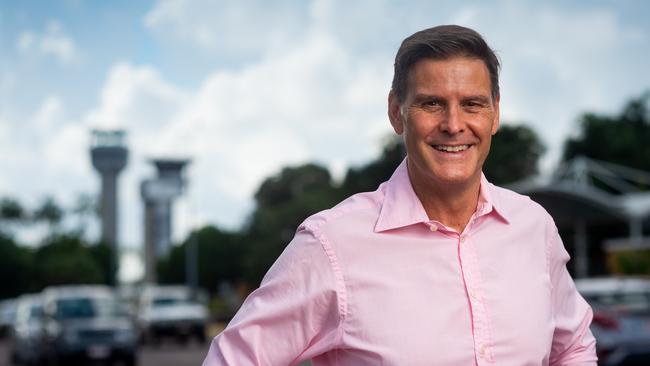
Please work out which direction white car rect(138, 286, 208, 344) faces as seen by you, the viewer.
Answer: facing the viewer and to the right of the viewer

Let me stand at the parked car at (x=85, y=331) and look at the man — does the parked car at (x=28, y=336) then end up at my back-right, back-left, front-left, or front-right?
back-right

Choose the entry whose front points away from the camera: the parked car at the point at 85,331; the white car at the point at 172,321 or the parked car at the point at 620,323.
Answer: the parked car at the point at 620,323

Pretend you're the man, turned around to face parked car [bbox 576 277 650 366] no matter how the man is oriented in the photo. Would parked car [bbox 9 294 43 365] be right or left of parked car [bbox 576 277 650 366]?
left

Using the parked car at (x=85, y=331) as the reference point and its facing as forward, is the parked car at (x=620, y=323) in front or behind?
in front

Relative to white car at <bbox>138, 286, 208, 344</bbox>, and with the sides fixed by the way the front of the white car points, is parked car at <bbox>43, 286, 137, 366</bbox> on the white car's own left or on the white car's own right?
on the white car's own right

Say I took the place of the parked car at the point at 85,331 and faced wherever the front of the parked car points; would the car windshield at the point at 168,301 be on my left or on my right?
on my left

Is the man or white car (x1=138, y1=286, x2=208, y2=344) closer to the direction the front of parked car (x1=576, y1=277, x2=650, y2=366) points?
the white car

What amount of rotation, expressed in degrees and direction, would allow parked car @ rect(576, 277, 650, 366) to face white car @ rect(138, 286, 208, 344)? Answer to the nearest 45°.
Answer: approximately 45° to its left

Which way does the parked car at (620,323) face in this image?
away from the camera
